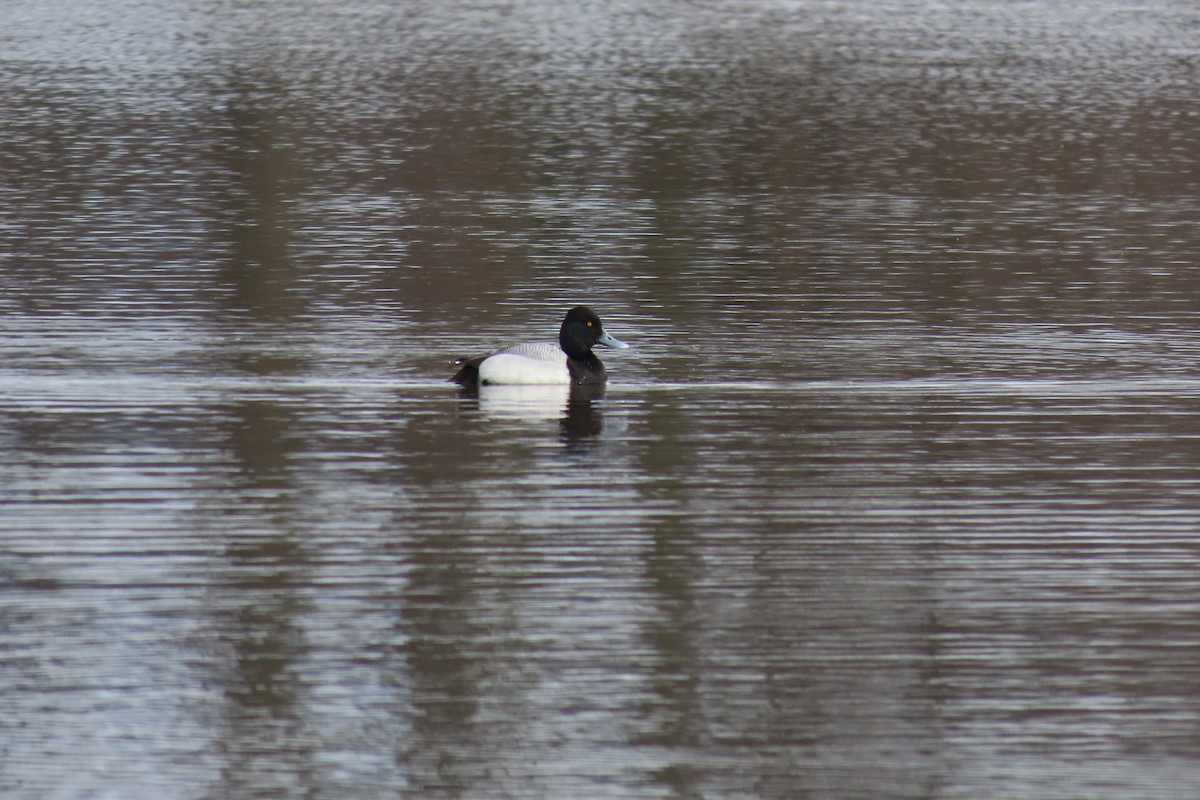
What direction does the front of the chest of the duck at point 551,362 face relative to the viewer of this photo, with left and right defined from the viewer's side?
facing to the right of the viewer
